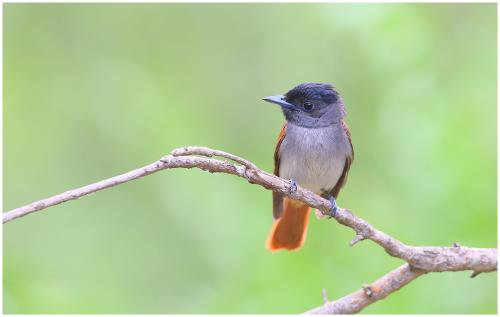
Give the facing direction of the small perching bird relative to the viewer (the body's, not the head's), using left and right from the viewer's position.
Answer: facing the viewer
